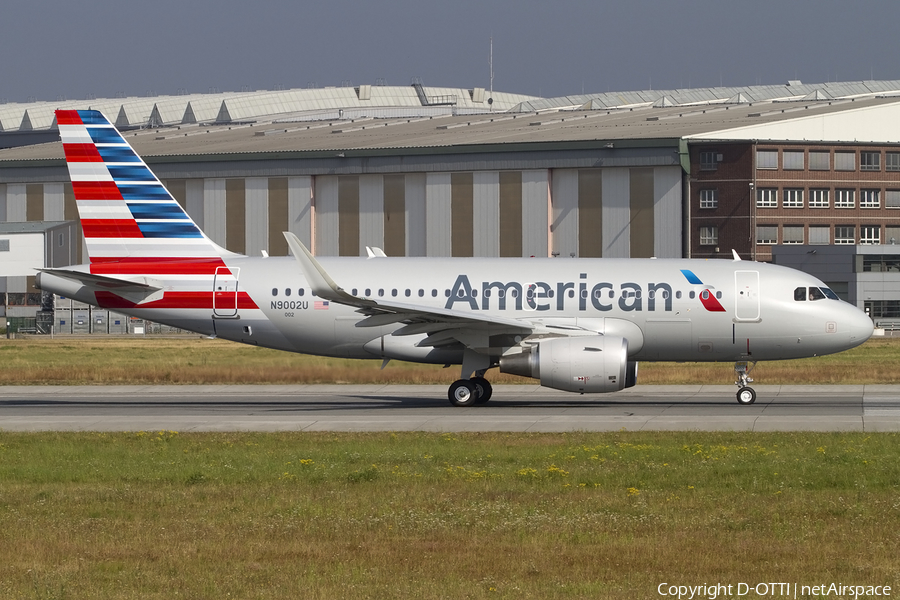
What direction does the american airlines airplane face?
to the viewer's right
